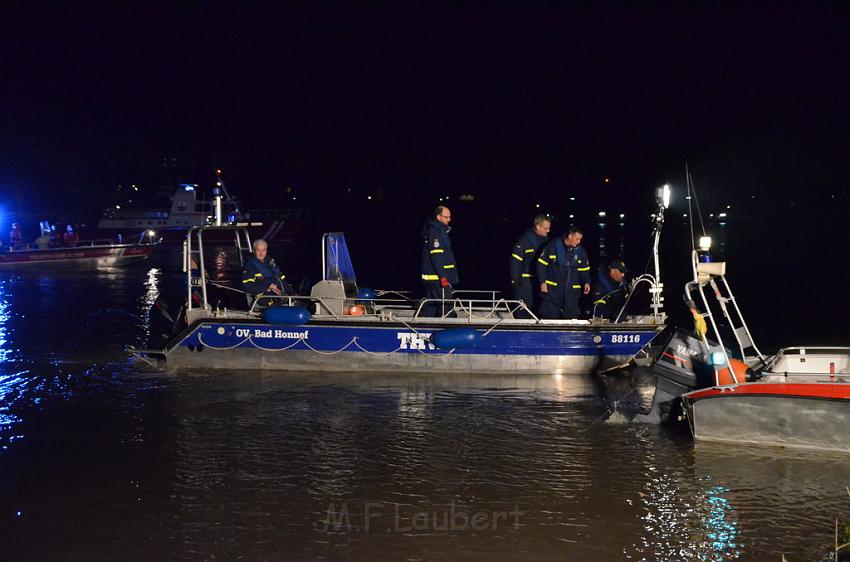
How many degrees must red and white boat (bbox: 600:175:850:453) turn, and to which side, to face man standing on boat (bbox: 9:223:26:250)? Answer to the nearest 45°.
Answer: approximately 135° to its left

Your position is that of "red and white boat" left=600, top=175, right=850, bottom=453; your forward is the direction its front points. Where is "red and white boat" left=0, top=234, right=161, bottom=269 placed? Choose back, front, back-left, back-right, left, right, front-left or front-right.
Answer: back-left

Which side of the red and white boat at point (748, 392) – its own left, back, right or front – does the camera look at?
right

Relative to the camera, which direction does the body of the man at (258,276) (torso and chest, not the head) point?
toward the camera

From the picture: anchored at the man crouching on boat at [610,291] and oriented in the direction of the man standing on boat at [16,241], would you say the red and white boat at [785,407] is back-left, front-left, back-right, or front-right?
back-left

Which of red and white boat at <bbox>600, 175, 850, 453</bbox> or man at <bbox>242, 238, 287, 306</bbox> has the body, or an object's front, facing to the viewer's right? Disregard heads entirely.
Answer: the red and white boat

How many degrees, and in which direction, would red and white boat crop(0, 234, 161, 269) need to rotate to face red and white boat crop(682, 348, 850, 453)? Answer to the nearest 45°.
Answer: approximately 90° to its right

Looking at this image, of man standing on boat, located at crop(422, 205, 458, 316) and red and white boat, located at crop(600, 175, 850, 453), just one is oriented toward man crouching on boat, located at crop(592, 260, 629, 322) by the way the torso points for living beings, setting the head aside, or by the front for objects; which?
man standing on boat, located at crop(422, 205, 458, 316)

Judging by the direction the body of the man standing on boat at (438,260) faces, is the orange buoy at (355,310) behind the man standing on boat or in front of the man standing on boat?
behind

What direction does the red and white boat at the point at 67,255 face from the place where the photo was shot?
facing to the right of the viewer

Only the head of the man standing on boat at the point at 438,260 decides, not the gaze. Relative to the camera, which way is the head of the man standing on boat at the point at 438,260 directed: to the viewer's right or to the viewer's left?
to the viewer's right
